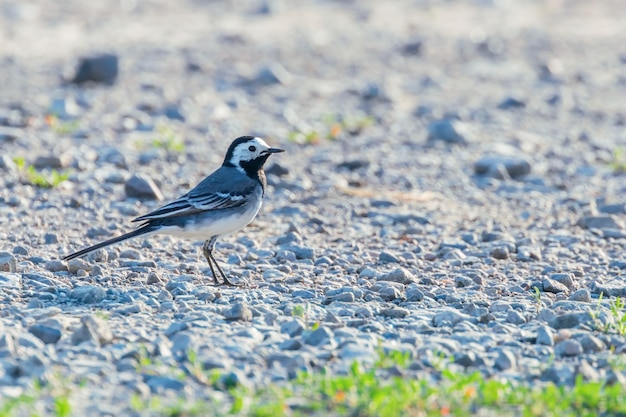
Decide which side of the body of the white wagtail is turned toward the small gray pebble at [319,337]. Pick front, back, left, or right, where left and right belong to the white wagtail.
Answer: right

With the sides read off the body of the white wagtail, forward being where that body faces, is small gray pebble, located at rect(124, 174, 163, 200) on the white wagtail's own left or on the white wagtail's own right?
on the white wagtail's own left

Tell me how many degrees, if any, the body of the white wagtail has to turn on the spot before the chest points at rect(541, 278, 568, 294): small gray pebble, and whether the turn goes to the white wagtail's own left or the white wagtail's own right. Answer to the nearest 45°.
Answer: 0° — it already faces it

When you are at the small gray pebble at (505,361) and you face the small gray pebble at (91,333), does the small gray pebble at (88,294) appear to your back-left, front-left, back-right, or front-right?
front-right

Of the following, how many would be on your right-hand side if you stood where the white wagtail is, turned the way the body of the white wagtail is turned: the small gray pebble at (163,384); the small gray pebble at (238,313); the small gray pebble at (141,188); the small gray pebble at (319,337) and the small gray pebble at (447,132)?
3

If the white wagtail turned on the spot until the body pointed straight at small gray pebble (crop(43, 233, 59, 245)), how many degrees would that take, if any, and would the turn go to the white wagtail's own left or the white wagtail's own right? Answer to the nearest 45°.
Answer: approximately 180°

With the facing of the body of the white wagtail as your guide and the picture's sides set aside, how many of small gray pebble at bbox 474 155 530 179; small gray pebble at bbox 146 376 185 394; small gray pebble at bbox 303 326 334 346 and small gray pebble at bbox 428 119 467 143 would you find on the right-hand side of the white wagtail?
2

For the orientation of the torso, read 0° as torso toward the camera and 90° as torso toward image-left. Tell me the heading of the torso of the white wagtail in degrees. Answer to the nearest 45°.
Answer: approximately 270°

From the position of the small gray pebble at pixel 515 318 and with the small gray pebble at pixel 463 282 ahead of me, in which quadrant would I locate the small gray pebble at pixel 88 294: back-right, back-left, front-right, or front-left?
front-left

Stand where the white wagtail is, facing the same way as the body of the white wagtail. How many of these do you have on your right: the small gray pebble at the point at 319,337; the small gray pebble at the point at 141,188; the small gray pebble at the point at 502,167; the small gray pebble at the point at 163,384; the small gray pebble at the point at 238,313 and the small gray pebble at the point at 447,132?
3

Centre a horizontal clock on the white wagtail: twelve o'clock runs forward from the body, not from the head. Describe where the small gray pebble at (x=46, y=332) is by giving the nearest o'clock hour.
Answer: The small gray pebble is roughly at 4 o'clock from the white wagtail.

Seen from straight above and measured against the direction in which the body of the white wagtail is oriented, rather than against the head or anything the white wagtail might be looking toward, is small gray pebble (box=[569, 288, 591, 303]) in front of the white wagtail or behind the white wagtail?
in front

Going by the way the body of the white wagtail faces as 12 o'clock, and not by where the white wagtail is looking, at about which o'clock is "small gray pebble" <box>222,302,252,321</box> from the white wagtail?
The small gray pebble is roughly at 3 o'clock from the white wagtail.

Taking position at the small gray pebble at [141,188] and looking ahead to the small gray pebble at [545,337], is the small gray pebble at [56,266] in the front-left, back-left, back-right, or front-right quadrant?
front-right
